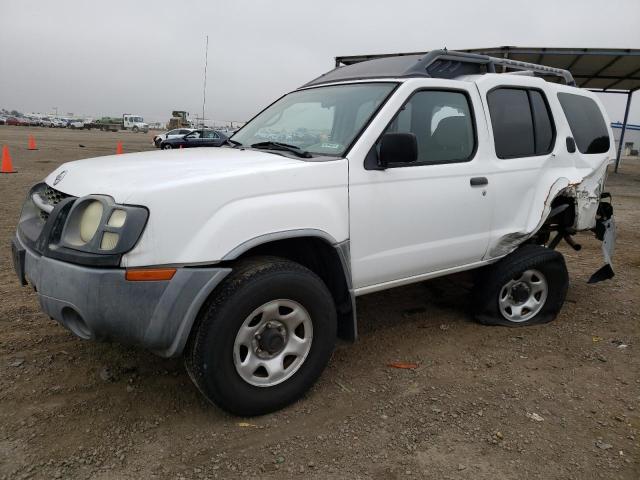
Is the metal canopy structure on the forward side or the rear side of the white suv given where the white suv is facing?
on the rear side

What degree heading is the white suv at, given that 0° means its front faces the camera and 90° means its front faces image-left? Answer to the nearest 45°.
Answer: approximately 45°
